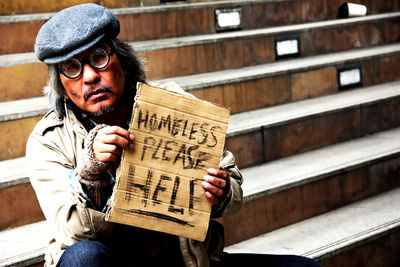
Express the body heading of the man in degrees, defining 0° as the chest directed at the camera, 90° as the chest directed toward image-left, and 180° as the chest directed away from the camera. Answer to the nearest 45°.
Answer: approximately 0°

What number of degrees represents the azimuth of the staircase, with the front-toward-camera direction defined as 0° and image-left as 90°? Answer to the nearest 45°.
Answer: approximately 315°
